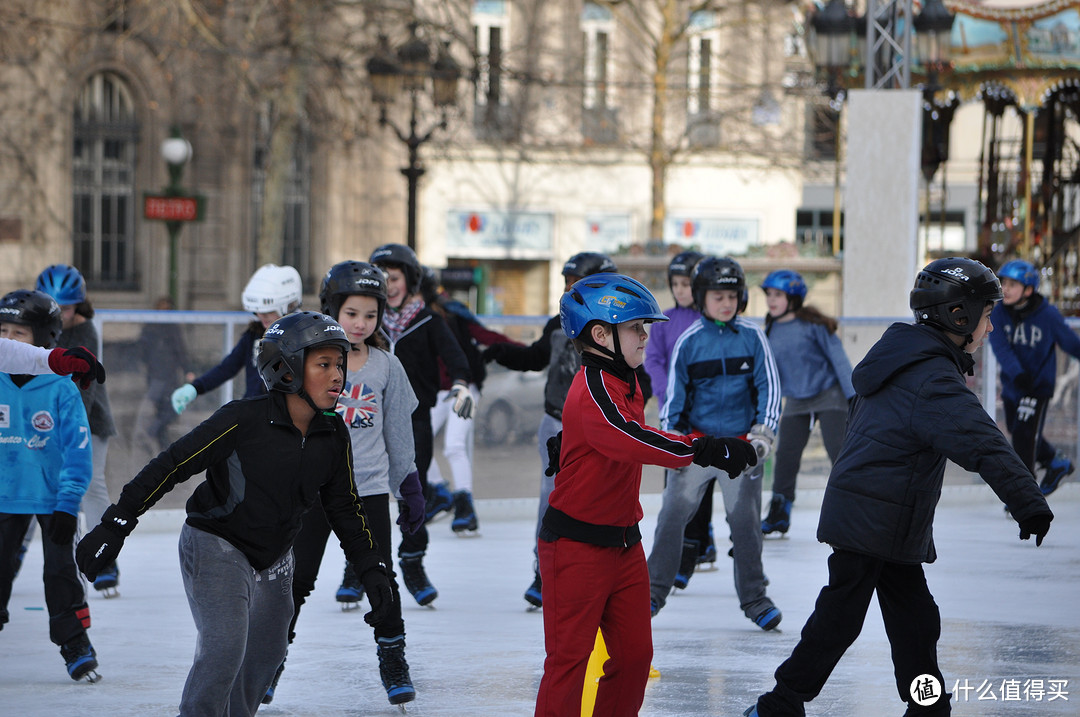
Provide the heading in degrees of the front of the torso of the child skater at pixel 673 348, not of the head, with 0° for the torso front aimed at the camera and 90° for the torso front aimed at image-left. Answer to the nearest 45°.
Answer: approximately 0°

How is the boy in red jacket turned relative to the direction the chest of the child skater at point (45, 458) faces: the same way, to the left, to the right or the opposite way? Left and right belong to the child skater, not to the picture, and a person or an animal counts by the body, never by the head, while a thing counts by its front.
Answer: to the left

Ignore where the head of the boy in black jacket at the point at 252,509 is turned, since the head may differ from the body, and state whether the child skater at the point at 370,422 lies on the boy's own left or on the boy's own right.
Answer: on the boy's own left

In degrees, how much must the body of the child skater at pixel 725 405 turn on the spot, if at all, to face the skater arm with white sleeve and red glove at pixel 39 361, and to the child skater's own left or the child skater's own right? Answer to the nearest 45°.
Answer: approximately 45° to the child skater's own right

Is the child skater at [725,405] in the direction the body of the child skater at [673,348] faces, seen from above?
yes

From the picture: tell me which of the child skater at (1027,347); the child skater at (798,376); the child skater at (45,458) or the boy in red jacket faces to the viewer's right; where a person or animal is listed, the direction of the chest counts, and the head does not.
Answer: the boy in red jacket

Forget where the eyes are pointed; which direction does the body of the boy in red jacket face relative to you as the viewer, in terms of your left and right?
facing to the right of the viewer

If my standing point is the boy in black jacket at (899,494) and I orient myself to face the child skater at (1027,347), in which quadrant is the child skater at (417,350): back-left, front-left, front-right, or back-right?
front-left

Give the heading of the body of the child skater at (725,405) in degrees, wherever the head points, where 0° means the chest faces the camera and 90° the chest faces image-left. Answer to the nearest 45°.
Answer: approximately 0°

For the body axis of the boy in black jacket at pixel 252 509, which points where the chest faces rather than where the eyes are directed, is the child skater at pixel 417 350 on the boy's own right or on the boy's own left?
on the boy's own left

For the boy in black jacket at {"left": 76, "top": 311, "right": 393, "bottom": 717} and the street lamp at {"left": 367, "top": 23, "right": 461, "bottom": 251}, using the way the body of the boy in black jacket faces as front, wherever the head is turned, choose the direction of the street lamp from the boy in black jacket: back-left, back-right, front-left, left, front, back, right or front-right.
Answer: back-left

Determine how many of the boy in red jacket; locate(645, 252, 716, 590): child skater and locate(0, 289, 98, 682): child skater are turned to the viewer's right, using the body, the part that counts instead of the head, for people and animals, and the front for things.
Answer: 1
